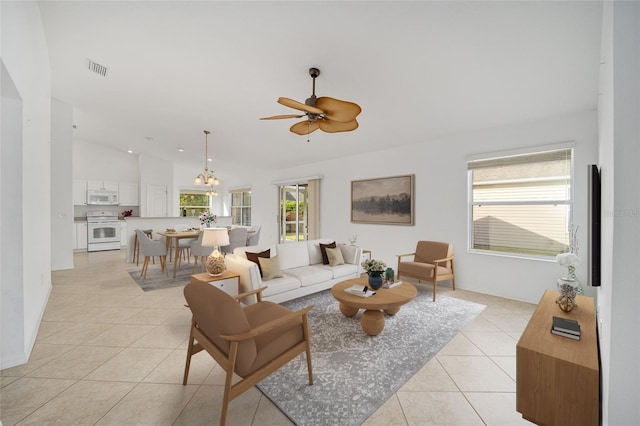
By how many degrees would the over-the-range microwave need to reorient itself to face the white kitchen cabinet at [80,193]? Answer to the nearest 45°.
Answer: approximately 90° to its right

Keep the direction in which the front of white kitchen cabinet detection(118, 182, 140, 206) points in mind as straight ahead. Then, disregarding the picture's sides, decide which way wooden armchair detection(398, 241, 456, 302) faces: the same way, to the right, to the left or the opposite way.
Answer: to the right

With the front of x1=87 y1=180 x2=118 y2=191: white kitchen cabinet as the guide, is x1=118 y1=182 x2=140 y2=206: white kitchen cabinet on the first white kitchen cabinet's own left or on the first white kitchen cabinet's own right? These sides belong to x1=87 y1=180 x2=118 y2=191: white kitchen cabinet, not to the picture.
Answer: on the first white kitchen cabinet's own left

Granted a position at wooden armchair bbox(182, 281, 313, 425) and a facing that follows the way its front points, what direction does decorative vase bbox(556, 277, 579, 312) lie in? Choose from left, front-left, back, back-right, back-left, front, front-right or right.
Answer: front-right

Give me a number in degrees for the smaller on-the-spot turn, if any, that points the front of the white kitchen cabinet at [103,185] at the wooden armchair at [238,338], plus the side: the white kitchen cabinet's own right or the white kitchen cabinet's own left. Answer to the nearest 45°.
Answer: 0° — it already faces it

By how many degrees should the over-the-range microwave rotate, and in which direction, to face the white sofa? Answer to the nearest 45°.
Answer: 0° — it already faces it

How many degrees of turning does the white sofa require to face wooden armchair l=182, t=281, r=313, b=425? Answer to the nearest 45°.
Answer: approximately 45° to its right

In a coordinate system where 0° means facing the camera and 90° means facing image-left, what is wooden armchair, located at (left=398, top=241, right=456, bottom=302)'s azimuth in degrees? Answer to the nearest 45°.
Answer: approximately 45°

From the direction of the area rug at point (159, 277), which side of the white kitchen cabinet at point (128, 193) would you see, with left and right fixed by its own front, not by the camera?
front

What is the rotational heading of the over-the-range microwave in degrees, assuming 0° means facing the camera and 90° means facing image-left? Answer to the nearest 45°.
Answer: approximately 0°

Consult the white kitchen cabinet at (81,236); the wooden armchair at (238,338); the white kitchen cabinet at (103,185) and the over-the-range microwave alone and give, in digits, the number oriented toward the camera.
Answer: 3

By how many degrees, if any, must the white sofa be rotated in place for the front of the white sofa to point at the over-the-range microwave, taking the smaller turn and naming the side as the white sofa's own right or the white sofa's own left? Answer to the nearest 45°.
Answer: approximately 180°
